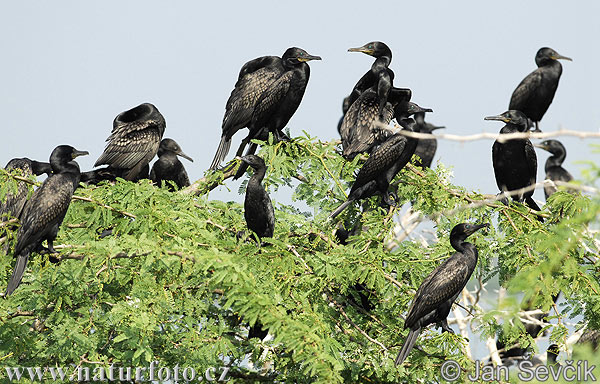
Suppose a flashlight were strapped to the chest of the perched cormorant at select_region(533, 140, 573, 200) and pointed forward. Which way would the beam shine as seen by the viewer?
to the viewer's left

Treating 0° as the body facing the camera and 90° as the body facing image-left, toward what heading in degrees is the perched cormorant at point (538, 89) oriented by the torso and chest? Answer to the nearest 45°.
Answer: approximately 270°

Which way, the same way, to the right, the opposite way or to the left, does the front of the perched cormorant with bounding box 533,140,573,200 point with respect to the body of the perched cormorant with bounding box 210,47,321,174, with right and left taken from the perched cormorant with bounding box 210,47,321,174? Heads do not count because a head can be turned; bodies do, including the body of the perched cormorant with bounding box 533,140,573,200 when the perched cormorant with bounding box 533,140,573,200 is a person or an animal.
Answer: the opposite way

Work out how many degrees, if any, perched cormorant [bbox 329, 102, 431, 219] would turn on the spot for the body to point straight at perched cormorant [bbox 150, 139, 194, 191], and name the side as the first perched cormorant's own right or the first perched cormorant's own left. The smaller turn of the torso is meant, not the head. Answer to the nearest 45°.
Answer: approximately 135° to the first perched cormorant's own left

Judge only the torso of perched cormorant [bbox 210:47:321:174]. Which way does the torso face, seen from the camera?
to the viewer's right

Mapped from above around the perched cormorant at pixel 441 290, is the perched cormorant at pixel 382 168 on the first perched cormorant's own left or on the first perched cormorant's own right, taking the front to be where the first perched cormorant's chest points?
on the first perched cormorant's own left

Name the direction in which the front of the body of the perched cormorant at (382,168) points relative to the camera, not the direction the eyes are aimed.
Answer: to the viewer's right

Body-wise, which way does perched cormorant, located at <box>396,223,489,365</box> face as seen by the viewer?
to the viewer's right

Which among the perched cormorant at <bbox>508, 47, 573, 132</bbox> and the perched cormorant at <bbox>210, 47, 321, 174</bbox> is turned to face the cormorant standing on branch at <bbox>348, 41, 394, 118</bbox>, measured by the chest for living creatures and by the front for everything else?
the perched cormorant at <bbox>210, 47, 321, 174</bbox>

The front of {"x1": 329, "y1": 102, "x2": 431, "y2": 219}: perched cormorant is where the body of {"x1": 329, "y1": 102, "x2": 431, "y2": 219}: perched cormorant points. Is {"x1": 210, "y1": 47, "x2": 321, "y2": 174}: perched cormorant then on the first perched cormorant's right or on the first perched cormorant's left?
on the first perched cormorant's left

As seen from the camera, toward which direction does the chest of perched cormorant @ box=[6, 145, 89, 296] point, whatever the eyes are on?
to the viewer's right

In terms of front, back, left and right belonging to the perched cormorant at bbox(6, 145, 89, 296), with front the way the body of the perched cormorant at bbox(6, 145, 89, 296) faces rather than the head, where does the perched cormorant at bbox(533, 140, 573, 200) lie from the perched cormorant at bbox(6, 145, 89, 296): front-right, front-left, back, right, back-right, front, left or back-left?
front-left

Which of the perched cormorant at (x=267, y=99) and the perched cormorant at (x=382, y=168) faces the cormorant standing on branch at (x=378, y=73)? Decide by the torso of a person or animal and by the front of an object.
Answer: the perched cormorant at (x=267, y=99)

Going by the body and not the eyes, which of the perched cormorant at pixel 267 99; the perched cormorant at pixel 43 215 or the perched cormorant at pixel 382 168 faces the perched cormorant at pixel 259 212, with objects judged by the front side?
the perched cormorant at pixel 43 215
